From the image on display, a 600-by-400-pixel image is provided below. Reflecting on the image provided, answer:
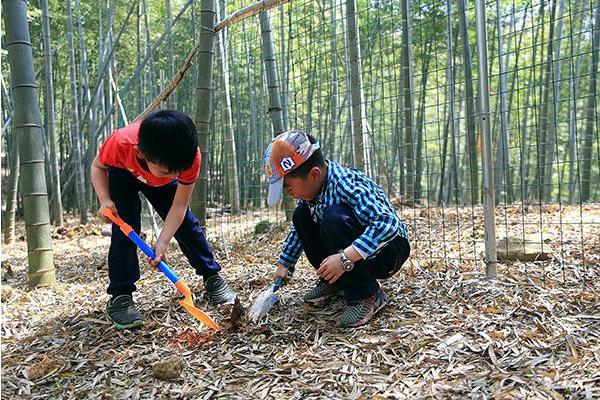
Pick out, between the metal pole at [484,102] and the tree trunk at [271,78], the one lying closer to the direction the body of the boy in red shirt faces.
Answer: the metal pole

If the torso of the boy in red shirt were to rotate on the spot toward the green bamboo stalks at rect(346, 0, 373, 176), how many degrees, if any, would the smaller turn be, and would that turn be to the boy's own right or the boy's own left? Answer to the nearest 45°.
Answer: approximately 90° to the boy's own left

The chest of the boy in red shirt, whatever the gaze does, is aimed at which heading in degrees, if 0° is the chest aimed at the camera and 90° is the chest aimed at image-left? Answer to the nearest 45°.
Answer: approximately 315°

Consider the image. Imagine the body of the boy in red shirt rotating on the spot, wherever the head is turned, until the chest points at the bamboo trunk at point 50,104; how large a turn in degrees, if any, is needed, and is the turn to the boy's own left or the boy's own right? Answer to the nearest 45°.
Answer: approximately 135° to the boy's own left

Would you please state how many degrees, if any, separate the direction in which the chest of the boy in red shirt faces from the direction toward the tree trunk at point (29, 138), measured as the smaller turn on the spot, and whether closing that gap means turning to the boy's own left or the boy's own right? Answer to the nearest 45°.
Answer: approximately 180°

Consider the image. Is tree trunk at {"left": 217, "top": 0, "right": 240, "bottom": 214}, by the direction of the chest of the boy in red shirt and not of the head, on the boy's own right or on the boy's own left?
on the boy's own left
